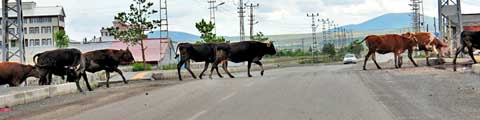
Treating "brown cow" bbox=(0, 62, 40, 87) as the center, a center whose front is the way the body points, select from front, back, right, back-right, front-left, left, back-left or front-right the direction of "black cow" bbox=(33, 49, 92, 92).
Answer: front-right

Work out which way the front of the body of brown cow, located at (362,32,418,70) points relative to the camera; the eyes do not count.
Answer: to the viewer's right

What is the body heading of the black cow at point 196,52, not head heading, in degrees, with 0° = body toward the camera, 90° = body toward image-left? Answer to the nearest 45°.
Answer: approximately 270°

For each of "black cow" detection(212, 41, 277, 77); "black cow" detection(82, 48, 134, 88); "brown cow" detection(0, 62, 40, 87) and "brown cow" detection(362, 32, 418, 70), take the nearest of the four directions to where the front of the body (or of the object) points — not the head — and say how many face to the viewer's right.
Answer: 4

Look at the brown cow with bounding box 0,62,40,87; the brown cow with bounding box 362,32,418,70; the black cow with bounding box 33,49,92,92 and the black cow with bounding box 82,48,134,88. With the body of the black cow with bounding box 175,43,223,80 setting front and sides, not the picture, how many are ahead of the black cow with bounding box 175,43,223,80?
1

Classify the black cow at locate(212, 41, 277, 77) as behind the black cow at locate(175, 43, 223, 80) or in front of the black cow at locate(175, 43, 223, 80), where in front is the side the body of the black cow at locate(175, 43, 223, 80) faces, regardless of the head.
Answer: in front

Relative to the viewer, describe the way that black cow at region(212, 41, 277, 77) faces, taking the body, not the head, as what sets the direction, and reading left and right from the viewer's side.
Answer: facing to the right of the viewer

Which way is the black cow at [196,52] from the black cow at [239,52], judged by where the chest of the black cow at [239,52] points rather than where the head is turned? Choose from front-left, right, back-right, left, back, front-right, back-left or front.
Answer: back

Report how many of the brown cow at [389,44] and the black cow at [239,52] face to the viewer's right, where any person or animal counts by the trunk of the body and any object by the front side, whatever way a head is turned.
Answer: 2

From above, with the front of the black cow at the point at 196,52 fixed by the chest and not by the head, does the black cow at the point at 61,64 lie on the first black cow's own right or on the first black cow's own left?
on the first black cow's own right

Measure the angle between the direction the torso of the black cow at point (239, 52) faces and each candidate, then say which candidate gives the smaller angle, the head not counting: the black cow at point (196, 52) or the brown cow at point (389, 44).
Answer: the brown cow

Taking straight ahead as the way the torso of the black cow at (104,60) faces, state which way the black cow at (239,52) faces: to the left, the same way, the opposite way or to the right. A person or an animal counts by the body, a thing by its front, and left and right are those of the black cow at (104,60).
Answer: the same way

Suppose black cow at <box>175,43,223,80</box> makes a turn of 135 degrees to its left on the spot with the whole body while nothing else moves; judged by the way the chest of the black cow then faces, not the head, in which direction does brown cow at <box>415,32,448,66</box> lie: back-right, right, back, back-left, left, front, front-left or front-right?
back-right

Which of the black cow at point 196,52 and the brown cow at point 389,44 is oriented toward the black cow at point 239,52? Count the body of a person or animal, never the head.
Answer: the black cow at point 196,52
